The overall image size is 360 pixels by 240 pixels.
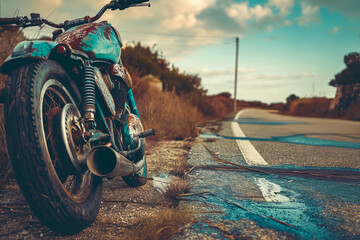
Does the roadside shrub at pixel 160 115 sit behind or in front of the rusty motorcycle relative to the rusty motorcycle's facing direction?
in front

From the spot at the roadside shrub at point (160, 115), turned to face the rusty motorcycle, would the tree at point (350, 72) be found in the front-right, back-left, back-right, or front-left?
back-left

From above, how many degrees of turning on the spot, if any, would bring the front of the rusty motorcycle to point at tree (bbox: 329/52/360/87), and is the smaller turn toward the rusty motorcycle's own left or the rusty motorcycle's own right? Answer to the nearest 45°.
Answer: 0° — it already faces it

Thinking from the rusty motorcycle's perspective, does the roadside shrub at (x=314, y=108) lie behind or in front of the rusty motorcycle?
in front
